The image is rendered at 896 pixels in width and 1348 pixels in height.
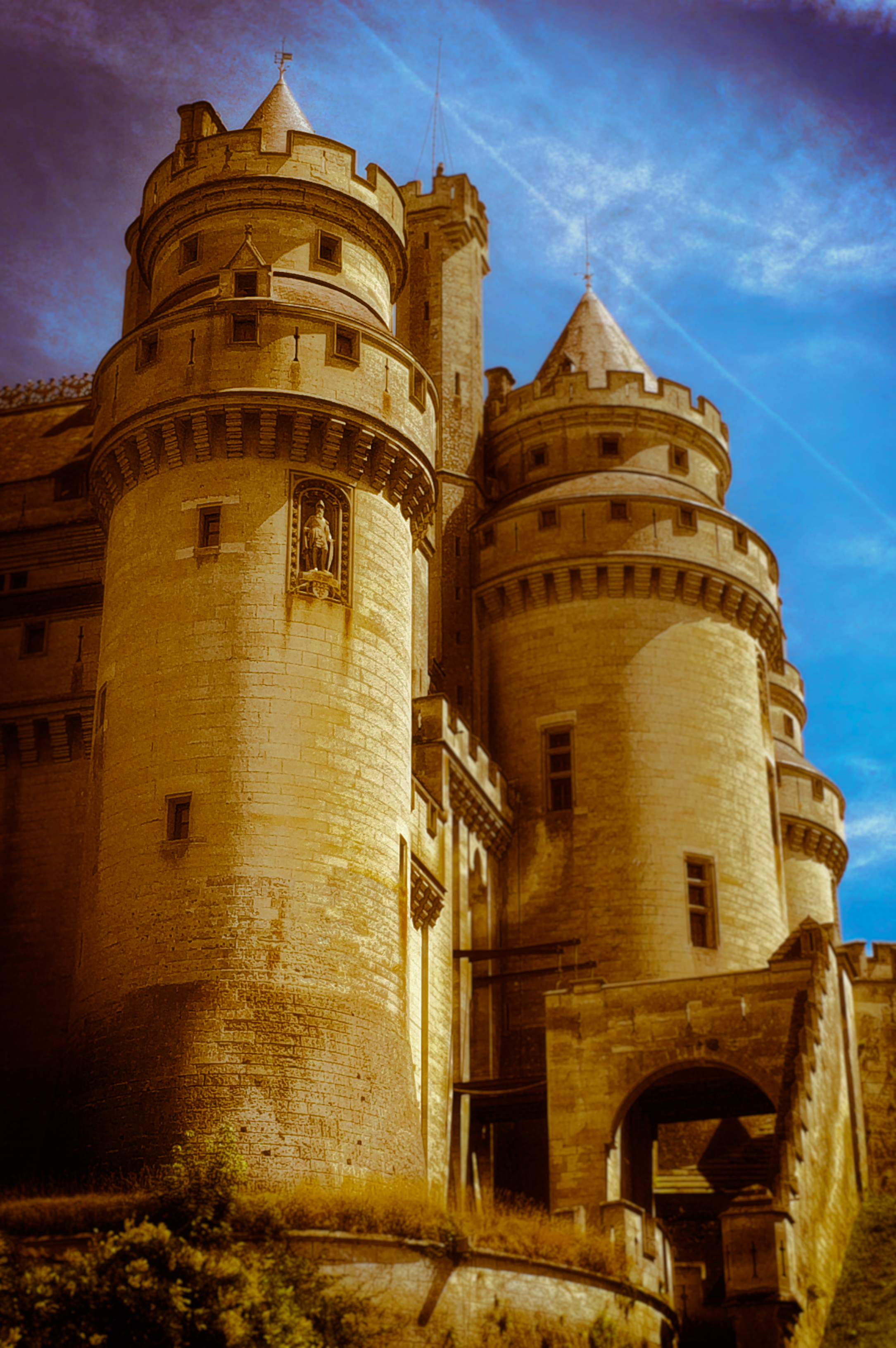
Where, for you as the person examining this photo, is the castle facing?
facing the viewer and to the right of the viewer
